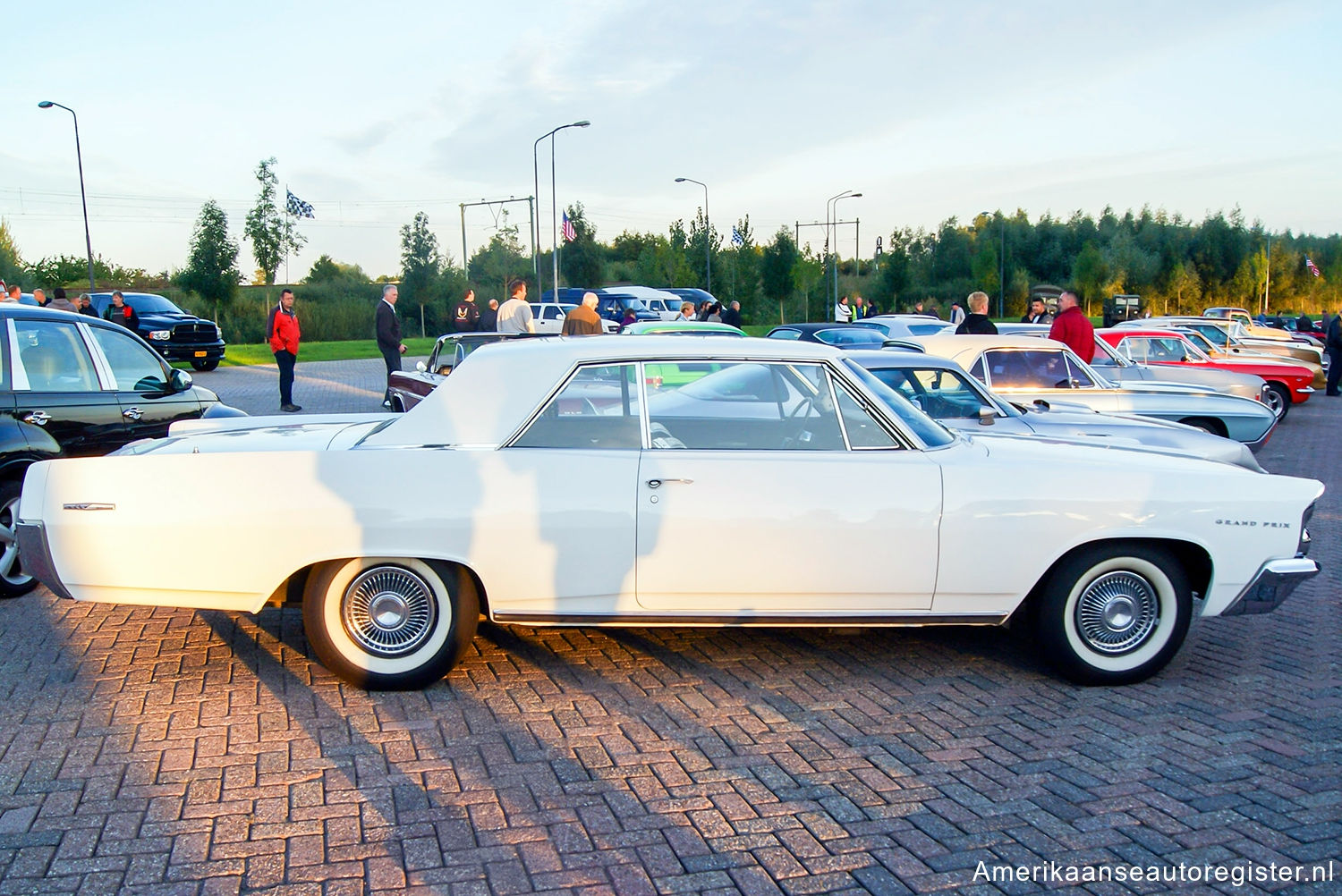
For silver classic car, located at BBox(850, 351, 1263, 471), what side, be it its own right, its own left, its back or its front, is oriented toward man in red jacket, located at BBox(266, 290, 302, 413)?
back

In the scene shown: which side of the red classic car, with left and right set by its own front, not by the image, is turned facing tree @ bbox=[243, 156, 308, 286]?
back

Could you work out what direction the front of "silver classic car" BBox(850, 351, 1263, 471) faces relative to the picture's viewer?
facing to the right of the viewer

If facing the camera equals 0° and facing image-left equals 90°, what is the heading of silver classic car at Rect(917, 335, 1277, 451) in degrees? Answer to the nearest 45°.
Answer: approximately 270°

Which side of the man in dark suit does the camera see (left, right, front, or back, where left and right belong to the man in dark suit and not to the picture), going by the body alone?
right

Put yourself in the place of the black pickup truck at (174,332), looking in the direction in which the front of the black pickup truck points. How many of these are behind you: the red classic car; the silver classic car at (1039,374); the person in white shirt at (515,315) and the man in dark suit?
0

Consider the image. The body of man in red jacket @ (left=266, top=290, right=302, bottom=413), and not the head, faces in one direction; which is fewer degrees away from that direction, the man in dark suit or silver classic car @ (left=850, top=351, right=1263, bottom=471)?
the silver classic car

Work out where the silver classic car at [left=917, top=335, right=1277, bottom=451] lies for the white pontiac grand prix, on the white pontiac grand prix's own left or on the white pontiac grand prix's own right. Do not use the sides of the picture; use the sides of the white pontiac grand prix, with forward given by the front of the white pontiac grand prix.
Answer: on the white pontiac grand prix's own left

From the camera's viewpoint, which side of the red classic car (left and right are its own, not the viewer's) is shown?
right

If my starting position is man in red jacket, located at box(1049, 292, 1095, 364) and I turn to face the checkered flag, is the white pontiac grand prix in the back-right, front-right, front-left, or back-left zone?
back-left

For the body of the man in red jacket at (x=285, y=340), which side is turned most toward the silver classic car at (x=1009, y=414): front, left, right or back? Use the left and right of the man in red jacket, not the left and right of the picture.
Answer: front

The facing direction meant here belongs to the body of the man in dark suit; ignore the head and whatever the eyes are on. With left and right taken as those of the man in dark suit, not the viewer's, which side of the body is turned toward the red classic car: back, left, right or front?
front

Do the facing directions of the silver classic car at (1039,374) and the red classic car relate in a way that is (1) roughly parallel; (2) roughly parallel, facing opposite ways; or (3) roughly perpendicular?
roughly parallel

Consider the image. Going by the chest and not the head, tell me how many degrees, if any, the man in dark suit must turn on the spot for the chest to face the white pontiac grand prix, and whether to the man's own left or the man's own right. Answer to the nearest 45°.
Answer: approximately 90° to the man's own right

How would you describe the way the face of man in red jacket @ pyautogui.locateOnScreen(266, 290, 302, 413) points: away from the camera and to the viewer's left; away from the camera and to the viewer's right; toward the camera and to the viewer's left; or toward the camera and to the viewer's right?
toward the camera and to the viewer's right

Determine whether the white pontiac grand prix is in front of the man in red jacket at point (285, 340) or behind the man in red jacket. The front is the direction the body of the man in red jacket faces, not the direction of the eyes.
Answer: in front

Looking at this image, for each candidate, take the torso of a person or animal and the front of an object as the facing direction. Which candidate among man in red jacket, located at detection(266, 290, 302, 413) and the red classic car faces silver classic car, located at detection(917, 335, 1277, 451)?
the man in red jacket

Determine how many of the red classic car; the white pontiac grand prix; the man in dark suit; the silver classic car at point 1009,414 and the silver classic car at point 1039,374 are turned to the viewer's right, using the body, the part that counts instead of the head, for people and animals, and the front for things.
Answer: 5

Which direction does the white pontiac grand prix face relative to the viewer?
to the viewer's right
